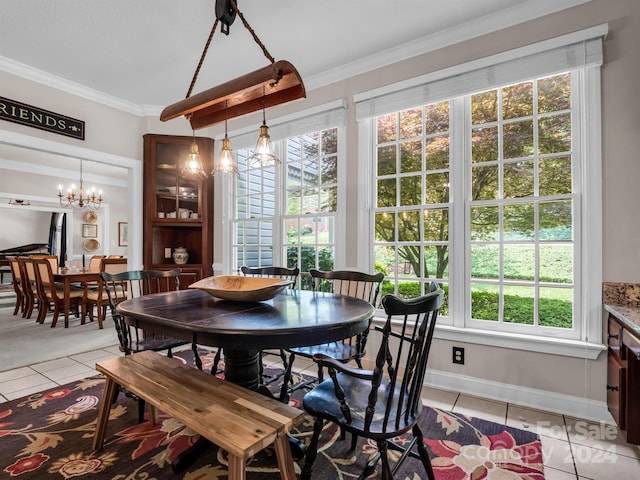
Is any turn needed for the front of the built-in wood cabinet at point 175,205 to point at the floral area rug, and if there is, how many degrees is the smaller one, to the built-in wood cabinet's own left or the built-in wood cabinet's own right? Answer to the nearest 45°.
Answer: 0° — it already faces it

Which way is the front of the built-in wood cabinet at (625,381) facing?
to the viewer's left

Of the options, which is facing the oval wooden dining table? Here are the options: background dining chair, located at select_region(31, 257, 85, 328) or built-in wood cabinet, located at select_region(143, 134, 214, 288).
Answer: the built-in wood cabinet

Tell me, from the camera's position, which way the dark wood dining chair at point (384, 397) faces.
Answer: facing away from the viewer and to the left of the viewer

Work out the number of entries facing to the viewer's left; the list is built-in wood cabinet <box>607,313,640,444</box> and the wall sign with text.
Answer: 1

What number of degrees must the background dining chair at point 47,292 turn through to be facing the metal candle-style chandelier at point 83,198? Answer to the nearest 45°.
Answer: approximately 45° to its left
